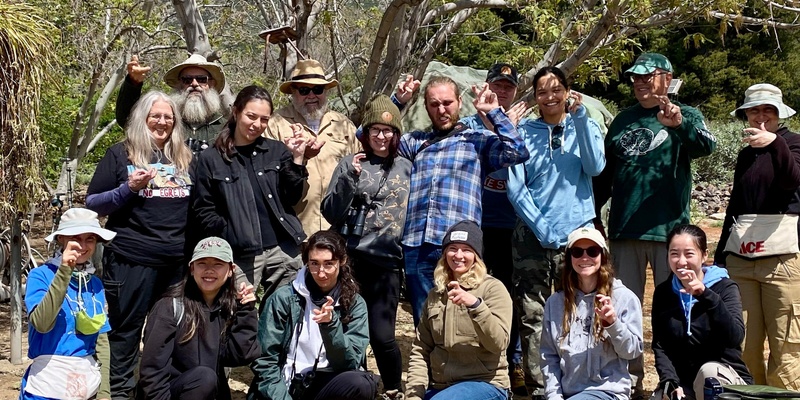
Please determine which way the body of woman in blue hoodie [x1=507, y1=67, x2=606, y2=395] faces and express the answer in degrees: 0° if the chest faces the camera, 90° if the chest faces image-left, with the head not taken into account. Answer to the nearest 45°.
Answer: approximately 0°

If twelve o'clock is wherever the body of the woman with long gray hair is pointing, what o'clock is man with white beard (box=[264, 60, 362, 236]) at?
The man with white beard is roughly at 10 o'clock from the woman with long gray hair.

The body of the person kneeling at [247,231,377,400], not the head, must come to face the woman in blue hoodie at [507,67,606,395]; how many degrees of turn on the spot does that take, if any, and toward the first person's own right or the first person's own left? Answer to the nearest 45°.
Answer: approximately 90° to the first person's own left

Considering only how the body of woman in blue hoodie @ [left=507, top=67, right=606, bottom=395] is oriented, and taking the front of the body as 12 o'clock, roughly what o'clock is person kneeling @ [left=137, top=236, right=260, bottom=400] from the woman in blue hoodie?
The person kneeling is roughly at 2 o'clock from the woman in blue hoodie.

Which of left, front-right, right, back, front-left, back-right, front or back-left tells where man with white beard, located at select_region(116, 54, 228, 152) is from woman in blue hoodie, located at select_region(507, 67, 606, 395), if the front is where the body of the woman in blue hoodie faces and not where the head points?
right

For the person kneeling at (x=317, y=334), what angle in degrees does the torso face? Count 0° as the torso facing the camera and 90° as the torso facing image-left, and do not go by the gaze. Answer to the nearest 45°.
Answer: approximately 0°
